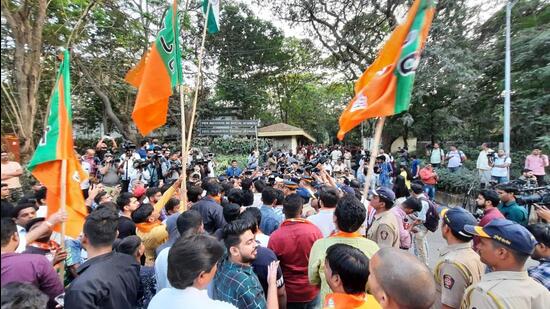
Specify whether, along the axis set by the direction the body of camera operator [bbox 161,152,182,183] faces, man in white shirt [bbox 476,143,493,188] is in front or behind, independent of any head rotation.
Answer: in front

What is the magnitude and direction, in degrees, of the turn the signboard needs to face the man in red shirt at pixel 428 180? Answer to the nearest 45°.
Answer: approximately 45° to its left

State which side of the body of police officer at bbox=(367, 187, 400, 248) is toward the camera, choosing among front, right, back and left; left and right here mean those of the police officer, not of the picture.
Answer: left

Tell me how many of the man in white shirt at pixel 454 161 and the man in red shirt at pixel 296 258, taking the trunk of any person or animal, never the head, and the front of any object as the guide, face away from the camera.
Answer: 1

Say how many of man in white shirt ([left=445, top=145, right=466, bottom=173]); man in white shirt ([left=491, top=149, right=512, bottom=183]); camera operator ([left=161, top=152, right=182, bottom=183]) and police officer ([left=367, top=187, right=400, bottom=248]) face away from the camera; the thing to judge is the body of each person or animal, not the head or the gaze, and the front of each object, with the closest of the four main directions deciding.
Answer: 0

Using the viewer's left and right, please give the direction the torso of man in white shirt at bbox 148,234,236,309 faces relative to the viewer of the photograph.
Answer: facing away from the viewer and to the right of the viewer

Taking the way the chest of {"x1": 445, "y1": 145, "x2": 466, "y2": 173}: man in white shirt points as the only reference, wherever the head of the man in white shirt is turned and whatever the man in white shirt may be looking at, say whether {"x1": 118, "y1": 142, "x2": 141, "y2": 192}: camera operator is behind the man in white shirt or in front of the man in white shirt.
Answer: in front

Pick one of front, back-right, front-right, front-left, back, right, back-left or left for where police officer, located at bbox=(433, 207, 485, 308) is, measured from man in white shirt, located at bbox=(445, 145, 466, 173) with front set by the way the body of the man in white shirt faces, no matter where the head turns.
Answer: front-left

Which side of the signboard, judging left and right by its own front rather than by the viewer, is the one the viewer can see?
front

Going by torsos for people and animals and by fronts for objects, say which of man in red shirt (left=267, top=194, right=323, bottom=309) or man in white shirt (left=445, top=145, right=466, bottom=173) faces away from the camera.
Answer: the man in red shirt

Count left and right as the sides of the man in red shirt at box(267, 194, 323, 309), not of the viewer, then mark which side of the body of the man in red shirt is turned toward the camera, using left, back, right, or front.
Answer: back

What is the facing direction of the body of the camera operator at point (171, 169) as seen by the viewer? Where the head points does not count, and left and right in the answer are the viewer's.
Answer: facing the viewer and to the right of the viewer

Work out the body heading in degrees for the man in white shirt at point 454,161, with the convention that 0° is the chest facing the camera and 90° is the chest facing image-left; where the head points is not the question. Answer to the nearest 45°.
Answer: approximately 45°

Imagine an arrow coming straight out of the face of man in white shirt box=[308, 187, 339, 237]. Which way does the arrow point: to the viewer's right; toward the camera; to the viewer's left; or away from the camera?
away from the camera

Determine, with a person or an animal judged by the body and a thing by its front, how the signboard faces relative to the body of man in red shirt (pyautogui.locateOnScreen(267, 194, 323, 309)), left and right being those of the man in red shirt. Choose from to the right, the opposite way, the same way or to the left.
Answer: the opposite way
